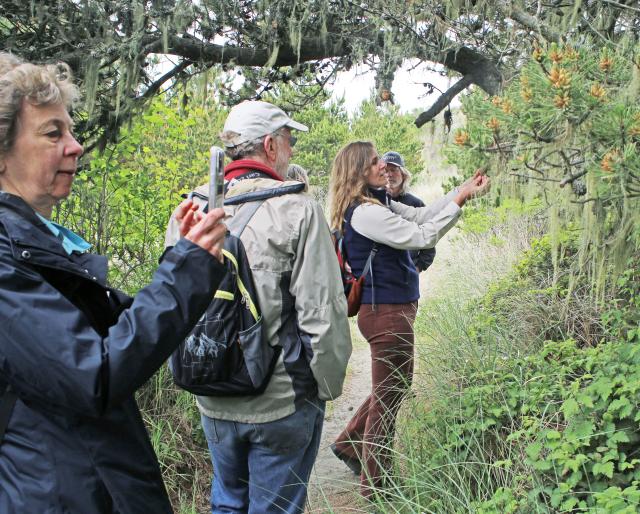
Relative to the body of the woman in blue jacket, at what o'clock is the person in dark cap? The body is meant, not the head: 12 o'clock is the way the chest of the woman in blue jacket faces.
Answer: The person in dark cap is roughly at 10 o'clock from the woman in blue jacket.

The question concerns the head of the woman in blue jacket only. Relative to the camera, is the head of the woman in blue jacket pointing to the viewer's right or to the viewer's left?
to the viewer's right

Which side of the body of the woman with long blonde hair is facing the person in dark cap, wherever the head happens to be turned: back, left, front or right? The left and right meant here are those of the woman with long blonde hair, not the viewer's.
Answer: left

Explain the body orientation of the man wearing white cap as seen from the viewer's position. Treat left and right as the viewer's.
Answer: facing away from the viewer and to the right of the viewer

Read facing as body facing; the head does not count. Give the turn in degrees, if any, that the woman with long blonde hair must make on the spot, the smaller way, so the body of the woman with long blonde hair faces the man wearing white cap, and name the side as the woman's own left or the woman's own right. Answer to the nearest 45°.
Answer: approximately 90° to the woman's own right

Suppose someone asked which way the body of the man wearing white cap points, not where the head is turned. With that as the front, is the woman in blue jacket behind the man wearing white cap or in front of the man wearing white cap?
behind

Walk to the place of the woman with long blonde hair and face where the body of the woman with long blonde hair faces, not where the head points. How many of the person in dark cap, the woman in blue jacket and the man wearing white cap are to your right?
2

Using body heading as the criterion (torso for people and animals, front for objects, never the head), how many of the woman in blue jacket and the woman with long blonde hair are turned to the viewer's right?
2

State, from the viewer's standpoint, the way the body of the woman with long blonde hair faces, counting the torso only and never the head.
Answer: to the viewer's right

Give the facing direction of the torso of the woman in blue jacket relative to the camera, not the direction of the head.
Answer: to the viewer's right

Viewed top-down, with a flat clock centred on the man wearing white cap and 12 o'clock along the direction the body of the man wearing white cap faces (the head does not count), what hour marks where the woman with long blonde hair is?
The woman with long blonde hair is roughly at 11 o'clock from the man wearing white cap.

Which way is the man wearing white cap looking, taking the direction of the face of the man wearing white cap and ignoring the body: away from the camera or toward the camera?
away from the camera
